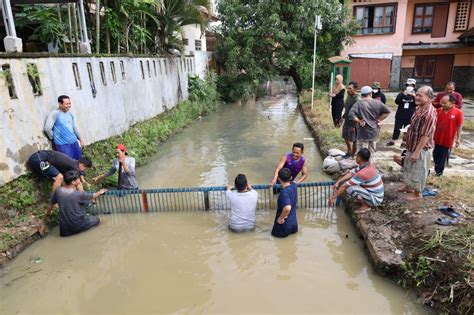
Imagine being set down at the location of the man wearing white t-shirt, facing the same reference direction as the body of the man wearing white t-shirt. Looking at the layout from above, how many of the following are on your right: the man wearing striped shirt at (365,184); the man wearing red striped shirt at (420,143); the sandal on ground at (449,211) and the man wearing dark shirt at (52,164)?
3

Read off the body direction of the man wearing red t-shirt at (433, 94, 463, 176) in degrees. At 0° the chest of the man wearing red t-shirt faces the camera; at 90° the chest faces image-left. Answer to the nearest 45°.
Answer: approximately 45°

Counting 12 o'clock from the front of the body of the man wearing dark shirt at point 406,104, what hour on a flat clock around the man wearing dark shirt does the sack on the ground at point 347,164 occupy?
The sack on the ground is roughly at 1 o'clock from the man wearing dark shirt.

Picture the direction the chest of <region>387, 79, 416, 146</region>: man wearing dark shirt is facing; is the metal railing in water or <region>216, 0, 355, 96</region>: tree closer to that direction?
the metal railing in water

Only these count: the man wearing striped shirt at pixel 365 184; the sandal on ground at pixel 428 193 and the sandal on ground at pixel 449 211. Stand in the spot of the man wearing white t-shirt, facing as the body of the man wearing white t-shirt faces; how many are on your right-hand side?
3

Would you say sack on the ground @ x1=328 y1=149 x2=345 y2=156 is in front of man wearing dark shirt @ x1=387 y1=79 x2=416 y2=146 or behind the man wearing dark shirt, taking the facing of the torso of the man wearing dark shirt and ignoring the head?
in front

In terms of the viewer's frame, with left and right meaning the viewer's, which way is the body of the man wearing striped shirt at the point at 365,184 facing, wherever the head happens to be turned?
facing to the left of the viewer

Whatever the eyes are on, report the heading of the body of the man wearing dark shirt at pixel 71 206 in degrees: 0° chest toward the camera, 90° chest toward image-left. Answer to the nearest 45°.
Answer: approximately 225°

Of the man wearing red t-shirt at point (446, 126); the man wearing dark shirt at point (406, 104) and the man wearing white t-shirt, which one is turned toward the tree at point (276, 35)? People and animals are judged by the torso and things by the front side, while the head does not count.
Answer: the man wearing white t-shirt

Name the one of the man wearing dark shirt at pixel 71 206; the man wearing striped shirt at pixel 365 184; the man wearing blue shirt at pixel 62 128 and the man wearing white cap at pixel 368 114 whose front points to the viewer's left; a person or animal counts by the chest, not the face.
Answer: the man wearing striped shirt

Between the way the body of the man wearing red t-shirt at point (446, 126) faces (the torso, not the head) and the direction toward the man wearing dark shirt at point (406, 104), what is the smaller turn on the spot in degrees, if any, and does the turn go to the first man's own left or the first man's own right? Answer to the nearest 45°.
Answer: approximately 135° to the first man's own right

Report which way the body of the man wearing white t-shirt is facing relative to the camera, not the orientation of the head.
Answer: away from the camera

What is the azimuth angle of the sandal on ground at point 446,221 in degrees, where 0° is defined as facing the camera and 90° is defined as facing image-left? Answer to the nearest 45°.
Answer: approximately 90°

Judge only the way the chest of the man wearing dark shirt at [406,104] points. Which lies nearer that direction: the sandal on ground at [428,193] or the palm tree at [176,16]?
the sandal on ground

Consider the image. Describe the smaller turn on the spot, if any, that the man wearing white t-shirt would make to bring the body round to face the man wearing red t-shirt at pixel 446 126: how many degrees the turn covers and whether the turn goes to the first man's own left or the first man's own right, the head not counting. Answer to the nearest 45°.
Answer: approximately 90° to the first man's own right
